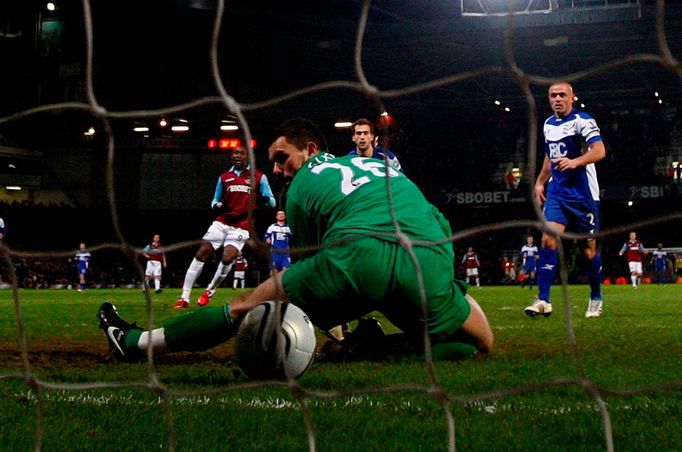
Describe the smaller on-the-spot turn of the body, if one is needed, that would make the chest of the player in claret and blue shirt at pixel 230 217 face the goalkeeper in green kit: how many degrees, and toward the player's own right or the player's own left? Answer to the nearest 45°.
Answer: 0° — they already face them

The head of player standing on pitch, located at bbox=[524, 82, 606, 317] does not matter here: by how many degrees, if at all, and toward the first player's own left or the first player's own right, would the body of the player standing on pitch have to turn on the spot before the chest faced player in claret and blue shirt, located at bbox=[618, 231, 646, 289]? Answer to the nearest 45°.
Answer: approximately 135° to the first player's own right

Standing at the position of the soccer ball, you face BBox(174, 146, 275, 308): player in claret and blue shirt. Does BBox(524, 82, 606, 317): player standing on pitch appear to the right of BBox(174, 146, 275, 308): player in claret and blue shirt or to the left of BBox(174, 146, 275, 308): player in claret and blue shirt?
right

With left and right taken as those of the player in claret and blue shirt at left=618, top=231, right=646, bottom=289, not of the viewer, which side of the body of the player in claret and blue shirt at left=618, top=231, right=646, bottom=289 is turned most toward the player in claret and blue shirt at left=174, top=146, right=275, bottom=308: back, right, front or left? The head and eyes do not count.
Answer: front

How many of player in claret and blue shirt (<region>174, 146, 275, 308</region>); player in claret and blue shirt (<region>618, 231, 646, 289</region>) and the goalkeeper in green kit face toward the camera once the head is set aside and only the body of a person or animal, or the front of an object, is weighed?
2

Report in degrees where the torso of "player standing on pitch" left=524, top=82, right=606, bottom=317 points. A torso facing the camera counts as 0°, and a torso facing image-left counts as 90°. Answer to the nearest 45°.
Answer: approximately 45°

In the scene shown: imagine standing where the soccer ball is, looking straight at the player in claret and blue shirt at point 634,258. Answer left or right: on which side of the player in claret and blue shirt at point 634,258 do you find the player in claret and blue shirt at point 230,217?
left

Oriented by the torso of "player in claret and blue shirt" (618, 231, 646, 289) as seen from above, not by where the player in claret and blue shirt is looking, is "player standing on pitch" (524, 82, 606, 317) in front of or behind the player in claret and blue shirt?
in front
